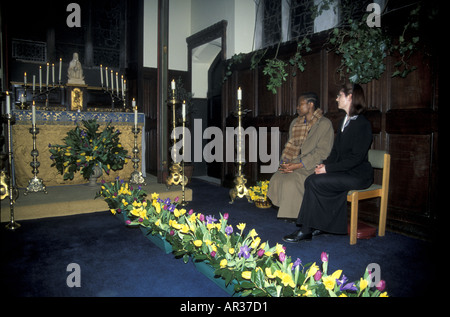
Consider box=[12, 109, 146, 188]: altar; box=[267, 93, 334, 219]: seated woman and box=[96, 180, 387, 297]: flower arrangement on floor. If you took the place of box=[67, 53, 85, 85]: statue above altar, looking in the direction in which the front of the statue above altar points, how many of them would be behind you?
0

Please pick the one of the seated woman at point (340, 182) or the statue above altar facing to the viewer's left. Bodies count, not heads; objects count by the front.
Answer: the seated woman

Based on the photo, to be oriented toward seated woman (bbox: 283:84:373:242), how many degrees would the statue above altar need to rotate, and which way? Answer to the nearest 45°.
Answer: approximately 45° to its left

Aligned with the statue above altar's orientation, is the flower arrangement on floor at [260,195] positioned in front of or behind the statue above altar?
in front

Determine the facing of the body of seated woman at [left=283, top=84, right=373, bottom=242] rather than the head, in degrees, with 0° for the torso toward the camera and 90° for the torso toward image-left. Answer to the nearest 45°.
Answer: approximately 90°

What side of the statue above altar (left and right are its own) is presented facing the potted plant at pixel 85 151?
front

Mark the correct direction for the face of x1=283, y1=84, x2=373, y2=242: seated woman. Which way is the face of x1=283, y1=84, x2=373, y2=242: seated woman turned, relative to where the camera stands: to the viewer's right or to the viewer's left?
to the viewer's left

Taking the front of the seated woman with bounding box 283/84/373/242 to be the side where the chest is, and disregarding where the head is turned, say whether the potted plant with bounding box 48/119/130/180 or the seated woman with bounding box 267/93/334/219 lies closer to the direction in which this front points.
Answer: the potted plant

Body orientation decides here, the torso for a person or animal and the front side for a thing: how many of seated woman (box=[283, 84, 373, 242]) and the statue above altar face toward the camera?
1

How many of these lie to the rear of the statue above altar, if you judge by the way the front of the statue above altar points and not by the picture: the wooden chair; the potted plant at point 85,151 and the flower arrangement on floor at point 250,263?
0

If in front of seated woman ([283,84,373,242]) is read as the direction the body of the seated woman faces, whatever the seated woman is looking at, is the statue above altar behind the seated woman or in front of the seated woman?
in front

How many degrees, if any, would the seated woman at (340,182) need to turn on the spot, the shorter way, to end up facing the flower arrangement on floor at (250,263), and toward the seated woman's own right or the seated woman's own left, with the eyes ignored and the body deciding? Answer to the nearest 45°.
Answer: approximately 90° to the seated woman's own left

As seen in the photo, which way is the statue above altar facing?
toward the camera

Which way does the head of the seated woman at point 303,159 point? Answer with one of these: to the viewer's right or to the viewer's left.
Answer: to the viewer's left

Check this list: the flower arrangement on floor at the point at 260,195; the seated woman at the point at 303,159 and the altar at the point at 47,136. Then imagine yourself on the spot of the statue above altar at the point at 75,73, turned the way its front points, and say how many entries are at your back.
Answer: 0

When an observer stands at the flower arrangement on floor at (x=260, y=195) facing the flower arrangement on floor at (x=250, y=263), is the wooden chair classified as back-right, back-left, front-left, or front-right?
front-left
